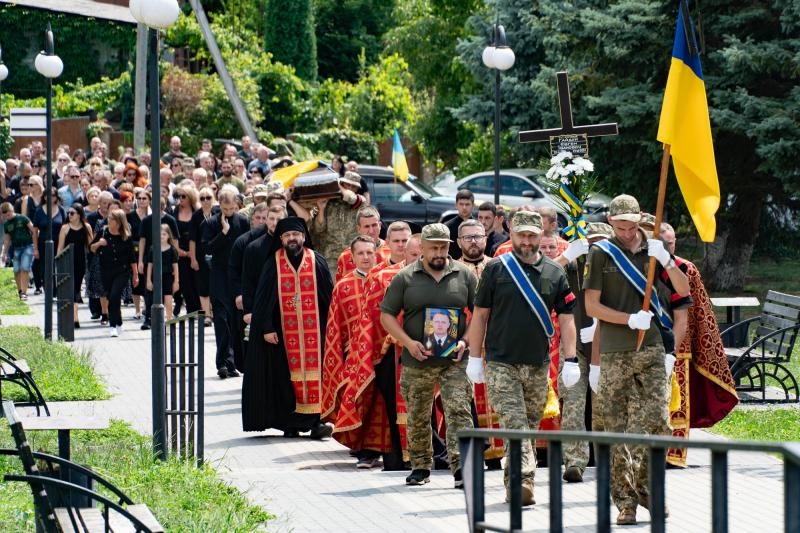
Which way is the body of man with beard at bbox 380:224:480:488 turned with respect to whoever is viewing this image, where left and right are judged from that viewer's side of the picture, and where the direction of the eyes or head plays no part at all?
facing the viewer

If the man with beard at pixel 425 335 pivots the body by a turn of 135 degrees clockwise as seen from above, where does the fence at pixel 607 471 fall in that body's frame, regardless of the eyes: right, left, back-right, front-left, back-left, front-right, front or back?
back-left

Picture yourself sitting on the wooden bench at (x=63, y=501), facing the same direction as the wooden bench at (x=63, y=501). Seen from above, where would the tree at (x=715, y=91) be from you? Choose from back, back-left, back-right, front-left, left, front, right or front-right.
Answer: front-left

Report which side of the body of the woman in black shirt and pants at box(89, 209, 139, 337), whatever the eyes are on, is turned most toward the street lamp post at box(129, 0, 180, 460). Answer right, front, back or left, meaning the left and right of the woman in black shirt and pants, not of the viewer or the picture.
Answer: front

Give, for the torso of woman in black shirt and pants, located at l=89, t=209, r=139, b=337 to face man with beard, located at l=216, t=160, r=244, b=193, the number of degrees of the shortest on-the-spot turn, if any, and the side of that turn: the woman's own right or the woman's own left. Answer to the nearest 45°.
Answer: approximately 135° to the woman's own left

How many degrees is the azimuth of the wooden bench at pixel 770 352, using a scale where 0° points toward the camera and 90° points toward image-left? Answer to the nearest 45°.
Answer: approximately 45°

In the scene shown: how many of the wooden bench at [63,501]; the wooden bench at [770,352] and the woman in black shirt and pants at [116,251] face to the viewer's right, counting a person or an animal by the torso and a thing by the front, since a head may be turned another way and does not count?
1

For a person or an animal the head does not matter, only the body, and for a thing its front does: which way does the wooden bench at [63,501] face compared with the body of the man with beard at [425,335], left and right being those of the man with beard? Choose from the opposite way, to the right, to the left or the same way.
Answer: to the left

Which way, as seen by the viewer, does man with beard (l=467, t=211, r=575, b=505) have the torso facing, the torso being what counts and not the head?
toward the camera

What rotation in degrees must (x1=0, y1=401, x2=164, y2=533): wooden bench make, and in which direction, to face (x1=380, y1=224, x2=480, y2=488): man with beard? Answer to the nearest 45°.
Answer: approximately 45° to its left

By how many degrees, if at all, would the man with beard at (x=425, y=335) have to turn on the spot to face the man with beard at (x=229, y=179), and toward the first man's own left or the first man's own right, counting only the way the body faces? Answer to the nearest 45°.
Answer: approximately 180°

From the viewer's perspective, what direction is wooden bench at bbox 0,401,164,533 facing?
to the viewer's right

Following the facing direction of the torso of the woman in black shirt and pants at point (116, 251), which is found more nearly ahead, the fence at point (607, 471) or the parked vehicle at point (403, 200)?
the fence

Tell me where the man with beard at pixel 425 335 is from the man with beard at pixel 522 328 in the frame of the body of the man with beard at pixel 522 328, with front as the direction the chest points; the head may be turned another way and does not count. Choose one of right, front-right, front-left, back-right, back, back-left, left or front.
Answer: back-right

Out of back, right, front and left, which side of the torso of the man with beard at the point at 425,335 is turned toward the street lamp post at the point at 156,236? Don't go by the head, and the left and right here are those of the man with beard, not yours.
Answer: right

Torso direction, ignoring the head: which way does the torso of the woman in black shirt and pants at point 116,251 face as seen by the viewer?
toward the camera
